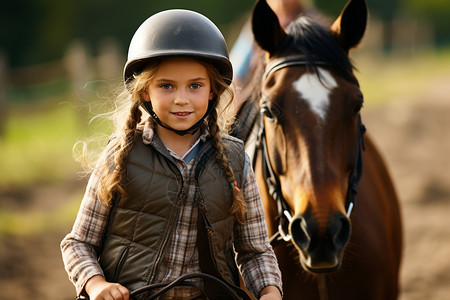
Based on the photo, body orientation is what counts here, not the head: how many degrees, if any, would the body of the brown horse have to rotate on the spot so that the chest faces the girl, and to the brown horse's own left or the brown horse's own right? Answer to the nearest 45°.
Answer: approximately 45° to the brown horse's own right

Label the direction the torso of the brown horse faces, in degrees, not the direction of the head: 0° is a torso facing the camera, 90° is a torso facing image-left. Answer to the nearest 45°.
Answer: approximately 0°

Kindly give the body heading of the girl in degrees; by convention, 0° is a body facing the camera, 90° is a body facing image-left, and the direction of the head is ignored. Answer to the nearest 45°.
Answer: approximately 0°

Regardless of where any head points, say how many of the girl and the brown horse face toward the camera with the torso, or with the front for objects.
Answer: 2
